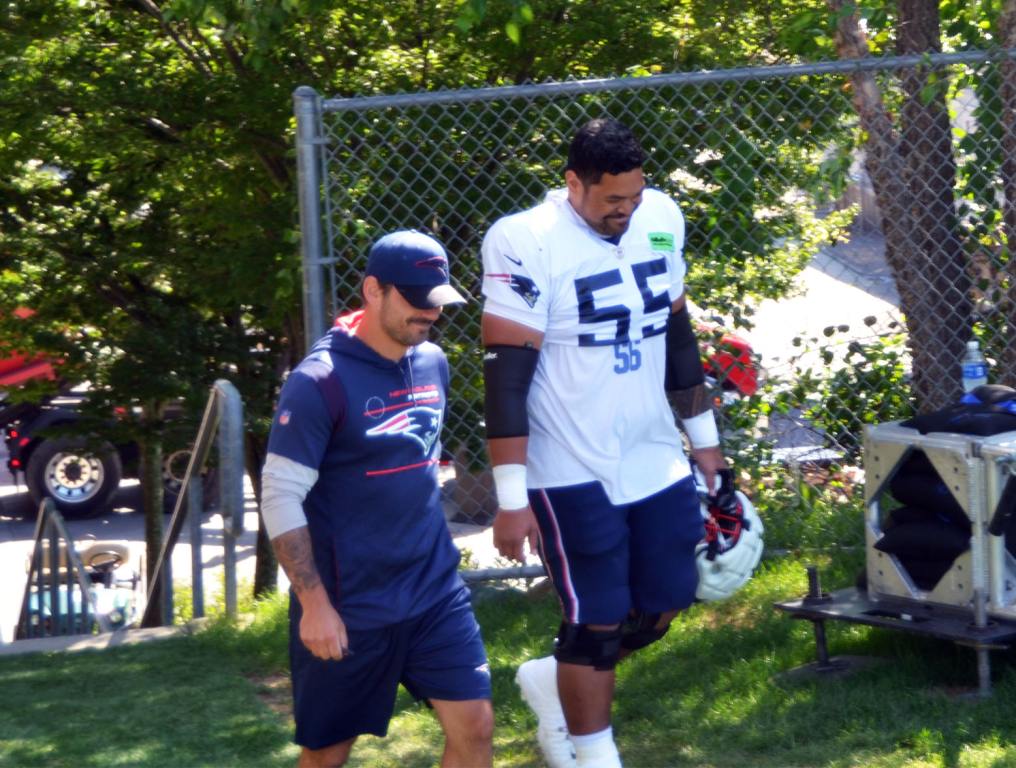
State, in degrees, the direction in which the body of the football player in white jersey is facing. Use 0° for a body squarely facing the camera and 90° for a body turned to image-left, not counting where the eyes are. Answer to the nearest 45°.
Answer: approximately 315°

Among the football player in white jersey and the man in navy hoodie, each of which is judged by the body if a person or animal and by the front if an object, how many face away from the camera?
0

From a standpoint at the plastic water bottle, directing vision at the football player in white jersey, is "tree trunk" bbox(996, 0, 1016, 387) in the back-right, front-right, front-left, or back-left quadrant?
back-right

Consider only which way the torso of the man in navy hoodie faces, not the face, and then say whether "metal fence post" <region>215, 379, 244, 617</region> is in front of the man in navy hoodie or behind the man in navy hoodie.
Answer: behind

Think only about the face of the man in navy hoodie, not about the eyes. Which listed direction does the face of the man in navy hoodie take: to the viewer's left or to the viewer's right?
to the viewer's right

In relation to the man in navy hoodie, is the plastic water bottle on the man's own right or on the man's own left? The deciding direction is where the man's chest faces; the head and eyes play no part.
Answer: on the man's own left

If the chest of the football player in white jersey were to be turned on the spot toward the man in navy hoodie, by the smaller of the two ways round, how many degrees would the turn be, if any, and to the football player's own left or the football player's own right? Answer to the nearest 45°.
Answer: approximately 90° to the football player's own right

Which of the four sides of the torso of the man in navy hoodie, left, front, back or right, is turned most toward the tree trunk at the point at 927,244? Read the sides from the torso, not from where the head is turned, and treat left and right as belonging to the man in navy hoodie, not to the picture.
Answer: left

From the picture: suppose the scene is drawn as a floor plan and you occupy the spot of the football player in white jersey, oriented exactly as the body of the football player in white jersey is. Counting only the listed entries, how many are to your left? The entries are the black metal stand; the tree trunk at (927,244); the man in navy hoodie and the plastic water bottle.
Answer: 3

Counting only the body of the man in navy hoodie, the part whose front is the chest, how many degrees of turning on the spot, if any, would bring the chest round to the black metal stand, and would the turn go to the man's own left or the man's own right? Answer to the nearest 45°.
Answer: approximately 90° to the man's own left

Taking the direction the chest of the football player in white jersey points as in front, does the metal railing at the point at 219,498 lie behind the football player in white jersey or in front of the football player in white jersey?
behind

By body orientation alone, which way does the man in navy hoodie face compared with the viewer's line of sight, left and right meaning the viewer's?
facing the viewer and to the right of the viewer

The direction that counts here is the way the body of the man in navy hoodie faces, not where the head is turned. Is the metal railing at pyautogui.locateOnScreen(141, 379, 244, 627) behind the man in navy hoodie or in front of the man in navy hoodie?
behind

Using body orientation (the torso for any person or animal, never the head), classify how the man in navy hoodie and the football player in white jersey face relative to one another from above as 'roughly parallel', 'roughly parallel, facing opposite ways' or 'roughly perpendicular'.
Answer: roughly parallel

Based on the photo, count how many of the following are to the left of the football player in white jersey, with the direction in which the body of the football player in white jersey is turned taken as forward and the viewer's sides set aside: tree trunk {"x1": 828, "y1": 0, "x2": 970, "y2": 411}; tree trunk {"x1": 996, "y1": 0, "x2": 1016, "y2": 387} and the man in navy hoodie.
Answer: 2
